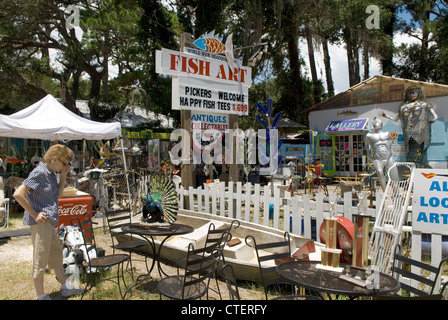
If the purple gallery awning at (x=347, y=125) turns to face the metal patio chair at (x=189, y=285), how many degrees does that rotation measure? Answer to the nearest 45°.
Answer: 0° — it already faces it

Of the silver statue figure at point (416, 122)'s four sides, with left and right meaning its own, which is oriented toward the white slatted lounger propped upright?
front

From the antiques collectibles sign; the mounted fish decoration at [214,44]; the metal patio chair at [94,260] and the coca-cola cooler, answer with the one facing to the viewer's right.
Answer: the metal patio chair

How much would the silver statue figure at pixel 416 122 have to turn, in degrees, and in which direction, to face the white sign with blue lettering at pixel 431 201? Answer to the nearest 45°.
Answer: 0° — it already faces it

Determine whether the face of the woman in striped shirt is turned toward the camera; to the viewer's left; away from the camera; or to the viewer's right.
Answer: to the viewer's right

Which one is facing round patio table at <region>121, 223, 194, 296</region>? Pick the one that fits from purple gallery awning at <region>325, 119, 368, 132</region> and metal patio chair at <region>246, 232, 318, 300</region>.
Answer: the purple gallery awning

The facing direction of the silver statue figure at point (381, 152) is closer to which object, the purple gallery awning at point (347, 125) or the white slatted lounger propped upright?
the white slatted lounger propped upright

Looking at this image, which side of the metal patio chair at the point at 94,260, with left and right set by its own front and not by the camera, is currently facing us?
right

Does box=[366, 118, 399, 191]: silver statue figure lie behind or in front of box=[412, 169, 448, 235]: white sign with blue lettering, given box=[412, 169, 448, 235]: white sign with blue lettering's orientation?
behind

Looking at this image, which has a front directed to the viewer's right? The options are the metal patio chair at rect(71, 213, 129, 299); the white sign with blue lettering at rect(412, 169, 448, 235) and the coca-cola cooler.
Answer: the metal patio chair
